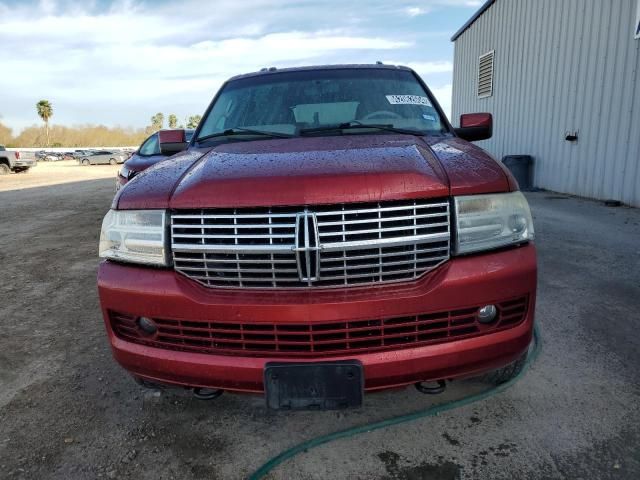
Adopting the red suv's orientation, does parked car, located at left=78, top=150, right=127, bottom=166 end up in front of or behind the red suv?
behind

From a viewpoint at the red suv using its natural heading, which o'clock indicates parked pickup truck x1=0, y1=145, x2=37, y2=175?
The parked pickup truck is roughly at 5 o'clock from the red suv.

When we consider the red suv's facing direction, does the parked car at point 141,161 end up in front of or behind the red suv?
behind

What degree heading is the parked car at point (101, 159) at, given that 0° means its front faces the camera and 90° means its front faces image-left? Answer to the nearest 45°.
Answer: approximately 90°

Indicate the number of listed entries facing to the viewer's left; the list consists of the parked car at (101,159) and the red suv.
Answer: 1
